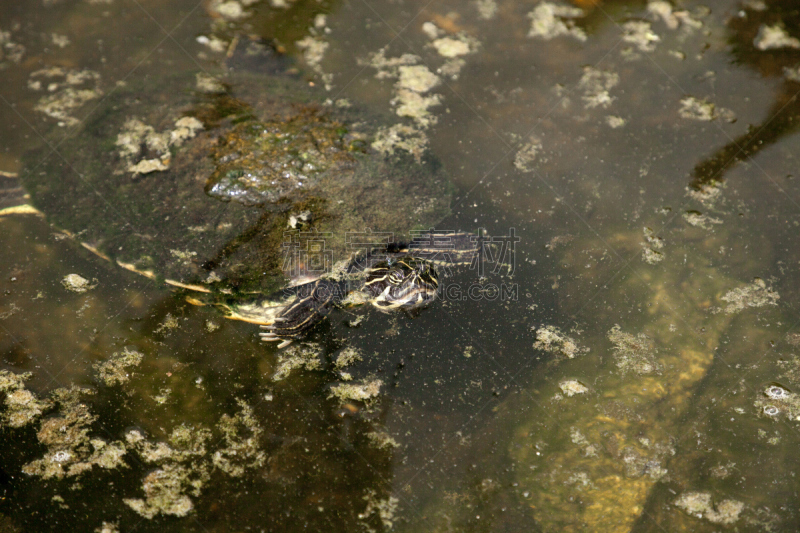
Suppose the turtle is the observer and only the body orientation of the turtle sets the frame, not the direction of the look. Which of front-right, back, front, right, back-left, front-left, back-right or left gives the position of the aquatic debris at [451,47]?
left

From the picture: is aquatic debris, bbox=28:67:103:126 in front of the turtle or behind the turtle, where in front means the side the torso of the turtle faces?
behind

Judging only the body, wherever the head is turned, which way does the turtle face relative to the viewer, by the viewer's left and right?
facing the viewer and to the right of the viewer

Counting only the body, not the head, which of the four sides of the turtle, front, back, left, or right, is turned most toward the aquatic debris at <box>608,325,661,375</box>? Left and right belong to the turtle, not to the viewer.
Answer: front

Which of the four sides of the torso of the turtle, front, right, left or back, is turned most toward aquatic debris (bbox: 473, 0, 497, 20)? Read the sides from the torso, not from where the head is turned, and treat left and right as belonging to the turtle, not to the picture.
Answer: left

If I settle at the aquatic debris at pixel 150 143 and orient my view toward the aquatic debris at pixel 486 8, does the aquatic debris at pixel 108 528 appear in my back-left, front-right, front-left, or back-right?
back-right

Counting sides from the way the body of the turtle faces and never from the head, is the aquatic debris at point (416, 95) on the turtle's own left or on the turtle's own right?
on the turtle's own left

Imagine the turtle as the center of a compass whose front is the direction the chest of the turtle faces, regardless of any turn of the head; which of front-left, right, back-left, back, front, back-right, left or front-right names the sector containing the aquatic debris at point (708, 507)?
front

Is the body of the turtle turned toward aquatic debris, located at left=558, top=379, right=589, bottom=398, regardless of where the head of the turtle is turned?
yes
